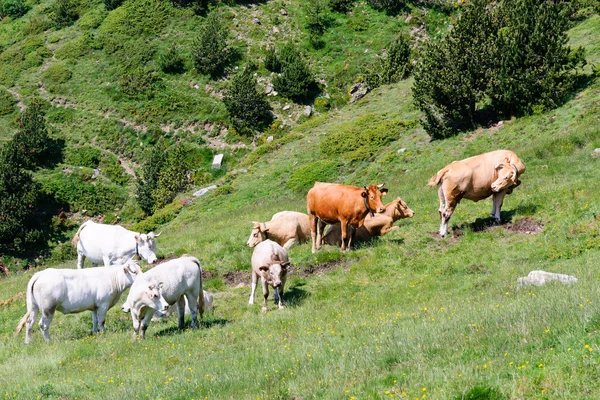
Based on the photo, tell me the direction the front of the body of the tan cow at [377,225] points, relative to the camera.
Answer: to the viewer's right

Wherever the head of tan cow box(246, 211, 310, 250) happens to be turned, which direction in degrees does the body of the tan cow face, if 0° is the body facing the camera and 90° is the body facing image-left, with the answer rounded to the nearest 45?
approximately 90°

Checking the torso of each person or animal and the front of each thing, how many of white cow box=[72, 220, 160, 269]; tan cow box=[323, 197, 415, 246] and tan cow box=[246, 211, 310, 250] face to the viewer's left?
1

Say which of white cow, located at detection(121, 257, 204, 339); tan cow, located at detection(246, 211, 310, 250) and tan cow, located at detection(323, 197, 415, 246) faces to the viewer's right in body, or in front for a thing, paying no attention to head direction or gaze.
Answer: tan cow, located at detection(323, 197, 415, 246)

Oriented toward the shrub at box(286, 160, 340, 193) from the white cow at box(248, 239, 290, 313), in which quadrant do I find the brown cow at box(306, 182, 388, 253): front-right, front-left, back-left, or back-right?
front-right

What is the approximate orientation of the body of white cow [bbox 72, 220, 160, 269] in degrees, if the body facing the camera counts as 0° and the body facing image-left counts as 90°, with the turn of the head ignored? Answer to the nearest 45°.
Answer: approximately 270°

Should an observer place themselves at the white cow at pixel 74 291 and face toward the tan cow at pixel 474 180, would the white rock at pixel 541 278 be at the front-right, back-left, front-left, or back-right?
front-right

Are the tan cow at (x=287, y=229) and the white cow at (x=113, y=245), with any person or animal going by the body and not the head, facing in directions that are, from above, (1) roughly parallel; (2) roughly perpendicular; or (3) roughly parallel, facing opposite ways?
roughly parallel, facing opposite ways

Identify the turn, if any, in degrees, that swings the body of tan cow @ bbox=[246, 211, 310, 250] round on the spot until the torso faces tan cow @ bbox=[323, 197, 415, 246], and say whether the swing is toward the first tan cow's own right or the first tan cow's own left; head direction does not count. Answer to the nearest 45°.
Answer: approximately 180°

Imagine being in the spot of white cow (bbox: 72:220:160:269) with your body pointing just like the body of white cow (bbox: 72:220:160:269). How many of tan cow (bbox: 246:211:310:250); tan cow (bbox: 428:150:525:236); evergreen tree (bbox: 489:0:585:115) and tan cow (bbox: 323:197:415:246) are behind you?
0

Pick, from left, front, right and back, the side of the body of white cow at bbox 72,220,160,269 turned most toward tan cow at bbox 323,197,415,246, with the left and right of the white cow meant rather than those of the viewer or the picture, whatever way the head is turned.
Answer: front

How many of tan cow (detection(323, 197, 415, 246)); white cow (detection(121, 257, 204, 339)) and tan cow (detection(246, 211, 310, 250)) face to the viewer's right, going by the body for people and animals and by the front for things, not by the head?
1

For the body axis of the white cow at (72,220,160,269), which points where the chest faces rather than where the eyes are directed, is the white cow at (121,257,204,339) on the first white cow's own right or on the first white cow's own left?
on the first white cow's own right

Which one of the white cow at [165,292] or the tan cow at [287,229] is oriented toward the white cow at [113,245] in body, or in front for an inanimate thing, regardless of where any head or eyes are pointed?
the tan cow

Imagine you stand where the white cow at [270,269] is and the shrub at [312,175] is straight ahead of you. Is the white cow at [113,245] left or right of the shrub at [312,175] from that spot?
left

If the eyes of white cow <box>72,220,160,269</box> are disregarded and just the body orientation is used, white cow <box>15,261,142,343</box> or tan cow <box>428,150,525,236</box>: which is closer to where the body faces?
the tan cow

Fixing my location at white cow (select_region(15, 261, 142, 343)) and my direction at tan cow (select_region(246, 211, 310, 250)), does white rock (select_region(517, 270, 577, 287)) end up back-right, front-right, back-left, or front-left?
front-right

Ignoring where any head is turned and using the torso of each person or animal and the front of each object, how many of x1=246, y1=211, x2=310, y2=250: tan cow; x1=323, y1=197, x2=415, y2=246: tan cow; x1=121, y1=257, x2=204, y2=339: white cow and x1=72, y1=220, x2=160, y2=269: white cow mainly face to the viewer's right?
2

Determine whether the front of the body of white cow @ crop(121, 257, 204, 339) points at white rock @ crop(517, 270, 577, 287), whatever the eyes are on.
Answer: no
